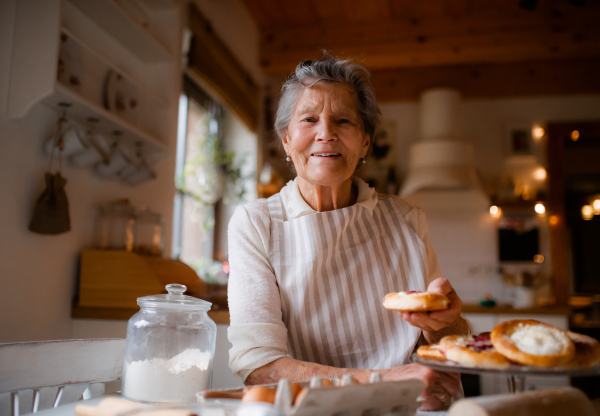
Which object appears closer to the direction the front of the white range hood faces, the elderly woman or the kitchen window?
the elderly woman

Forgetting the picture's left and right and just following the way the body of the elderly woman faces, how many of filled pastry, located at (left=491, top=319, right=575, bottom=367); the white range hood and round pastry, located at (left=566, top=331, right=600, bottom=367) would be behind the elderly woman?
1

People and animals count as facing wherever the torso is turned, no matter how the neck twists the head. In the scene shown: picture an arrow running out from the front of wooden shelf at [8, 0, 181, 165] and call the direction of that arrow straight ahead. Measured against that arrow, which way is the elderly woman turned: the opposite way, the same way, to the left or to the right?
to the right

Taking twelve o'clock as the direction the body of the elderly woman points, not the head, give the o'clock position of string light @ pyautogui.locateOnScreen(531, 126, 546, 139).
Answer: The string light is roughly at 7 o'clock from the elderly woman.

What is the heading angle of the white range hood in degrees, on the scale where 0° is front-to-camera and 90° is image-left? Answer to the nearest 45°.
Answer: approximately 0°

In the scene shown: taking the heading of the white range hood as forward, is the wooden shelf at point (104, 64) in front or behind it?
in front

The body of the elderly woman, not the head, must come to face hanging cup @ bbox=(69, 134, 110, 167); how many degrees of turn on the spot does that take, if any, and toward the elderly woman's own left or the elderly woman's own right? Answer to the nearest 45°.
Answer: approximately 135° to the elderly woman's own right

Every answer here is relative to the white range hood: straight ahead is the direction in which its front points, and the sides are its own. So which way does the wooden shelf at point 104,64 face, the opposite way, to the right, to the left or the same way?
to the left

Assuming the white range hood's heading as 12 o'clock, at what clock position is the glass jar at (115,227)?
The glass jar is roughly at 1 o'clock from the white range hood.

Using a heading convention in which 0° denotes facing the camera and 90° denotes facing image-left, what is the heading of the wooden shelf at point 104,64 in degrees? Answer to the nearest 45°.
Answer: approximately 315°

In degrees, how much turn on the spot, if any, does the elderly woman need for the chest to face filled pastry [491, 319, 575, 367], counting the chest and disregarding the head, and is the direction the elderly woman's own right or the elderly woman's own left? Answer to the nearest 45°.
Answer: approximately 45° to the elderly woman's own left

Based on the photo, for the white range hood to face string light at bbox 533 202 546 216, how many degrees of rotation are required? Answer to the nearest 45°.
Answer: approximately 135° to its left

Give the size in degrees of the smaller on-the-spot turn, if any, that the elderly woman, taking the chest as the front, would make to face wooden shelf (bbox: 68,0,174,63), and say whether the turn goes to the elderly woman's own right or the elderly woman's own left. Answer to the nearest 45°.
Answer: approximately 135° to the elderly woman's own right

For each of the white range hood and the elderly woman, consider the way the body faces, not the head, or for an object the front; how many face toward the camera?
2
